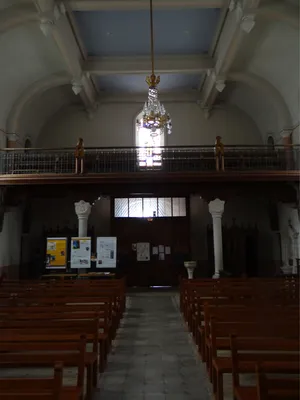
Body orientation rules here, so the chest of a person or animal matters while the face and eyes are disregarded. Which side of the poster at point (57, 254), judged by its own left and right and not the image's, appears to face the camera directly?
front

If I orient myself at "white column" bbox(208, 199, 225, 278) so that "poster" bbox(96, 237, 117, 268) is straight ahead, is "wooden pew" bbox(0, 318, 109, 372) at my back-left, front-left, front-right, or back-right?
front-left

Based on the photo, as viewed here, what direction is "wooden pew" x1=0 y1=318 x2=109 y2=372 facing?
toward the camera

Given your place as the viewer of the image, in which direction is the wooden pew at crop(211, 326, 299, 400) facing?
facing the viewer

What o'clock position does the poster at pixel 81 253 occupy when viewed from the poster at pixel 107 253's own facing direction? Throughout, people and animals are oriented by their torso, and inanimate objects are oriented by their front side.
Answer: the poster at pixel 81 253 is roughly at 3 o'clock from the poster at pixel 107 253.

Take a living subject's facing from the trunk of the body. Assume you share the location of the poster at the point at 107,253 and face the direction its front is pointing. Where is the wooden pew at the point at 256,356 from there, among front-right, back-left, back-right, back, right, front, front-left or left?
front

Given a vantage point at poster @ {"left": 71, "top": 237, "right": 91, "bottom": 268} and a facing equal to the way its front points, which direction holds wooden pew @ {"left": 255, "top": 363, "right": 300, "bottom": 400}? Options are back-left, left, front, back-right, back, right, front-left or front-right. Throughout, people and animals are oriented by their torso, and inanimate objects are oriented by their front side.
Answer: front

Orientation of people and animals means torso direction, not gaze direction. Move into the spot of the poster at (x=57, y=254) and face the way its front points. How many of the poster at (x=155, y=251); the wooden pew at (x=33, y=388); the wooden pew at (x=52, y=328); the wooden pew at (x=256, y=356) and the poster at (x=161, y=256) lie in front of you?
3

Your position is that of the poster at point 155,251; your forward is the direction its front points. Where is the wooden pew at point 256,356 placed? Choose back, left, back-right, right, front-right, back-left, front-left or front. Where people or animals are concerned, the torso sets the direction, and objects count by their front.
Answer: front

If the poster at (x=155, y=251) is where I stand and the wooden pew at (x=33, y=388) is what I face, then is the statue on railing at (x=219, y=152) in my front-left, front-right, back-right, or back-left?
front-left

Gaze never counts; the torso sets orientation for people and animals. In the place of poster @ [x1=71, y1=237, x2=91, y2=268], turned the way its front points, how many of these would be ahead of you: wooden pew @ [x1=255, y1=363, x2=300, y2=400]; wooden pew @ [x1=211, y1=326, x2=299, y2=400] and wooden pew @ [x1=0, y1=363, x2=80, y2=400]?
3

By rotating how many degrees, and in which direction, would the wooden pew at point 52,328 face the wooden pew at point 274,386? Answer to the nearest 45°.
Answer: approximately 45° to its left

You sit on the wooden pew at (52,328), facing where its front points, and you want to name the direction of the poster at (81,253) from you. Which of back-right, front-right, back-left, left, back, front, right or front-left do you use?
back

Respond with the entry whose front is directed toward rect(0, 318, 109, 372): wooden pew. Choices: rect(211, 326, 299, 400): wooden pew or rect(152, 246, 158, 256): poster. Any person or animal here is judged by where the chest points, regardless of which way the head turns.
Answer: the poster

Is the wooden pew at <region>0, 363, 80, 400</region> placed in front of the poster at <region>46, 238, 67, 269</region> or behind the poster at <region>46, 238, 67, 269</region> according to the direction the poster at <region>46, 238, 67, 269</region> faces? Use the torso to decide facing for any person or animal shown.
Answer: in front

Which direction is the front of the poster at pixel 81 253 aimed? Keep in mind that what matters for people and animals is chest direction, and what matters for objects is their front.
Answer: toward the camera

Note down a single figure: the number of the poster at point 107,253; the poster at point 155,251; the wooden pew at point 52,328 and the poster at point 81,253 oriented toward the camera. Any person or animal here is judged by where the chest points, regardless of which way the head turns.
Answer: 4

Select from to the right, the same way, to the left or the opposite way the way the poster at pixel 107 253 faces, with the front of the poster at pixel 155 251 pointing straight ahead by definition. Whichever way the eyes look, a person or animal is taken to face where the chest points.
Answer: the same way
